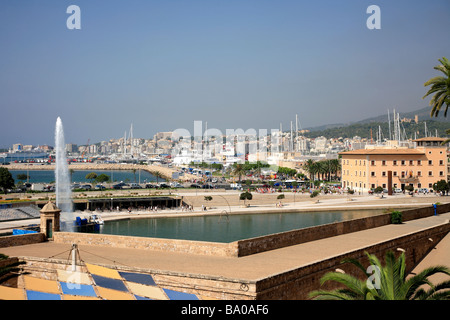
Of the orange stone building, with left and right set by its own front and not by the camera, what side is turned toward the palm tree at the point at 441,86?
front

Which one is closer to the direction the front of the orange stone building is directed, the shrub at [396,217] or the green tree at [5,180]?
the shrub

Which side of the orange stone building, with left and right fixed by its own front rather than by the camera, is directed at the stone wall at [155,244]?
front

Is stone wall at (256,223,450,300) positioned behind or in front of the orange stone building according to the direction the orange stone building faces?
in front

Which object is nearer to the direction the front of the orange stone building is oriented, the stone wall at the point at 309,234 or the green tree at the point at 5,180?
the stone wall

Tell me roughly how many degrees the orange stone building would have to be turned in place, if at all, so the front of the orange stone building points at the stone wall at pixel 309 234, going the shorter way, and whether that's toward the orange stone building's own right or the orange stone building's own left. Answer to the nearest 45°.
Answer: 0° — it already faces it

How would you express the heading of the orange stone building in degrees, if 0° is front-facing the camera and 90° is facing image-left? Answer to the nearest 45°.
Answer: approximately 0°

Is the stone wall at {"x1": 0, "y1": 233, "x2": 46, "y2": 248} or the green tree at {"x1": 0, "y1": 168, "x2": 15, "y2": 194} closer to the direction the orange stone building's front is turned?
the stone wall

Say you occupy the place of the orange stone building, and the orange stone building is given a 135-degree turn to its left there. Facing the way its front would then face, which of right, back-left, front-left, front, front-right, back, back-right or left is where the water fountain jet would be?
back

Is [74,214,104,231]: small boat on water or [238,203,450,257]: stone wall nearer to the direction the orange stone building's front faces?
the stone wall

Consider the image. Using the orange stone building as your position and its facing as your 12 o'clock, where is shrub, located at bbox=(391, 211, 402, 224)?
The shrub is roughly at 12 o'clock from the orange stone building.

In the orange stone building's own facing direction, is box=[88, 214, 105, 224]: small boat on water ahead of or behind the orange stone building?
ahead
